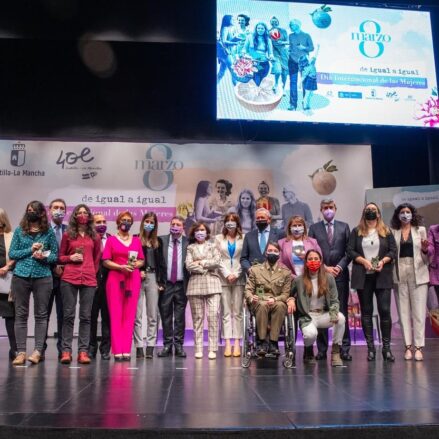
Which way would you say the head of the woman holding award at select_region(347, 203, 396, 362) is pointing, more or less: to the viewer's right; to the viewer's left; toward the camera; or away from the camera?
toward the camera

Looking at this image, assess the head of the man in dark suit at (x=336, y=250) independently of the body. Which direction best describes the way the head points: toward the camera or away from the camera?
toward the camera

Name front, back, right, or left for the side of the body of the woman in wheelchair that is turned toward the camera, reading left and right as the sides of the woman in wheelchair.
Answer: front

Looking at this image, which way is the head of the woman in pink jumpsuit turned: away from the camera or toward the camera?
toward the camera

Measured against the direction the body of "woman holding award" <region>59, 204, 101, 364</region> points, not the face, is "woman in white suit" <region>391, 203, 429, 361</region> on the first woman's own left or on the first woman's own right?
on the first woman's own left

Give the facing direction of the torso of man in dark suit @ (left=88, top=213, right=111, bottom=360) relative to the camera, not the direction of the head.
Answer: toward the camera

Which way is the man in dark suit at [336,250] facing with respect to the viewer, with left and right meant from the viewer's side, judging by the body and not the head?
facing the viewer

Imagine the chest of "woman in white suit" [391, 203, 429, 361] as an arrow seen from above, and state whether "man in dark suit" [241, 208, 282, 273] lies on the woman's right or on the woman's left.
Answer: on the woman's right

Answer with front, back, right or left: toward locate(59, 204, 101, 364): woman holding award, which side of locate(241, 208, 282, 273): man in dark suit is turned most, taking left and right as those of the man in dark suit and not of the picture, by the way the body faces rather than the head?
right

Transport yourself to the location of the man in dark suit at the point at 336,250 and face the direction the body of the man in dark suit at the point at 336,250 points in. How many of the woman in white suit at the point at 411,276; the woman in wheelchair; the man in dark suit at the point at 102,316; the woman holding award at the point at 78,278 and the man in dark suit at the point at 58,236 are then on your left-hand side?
1

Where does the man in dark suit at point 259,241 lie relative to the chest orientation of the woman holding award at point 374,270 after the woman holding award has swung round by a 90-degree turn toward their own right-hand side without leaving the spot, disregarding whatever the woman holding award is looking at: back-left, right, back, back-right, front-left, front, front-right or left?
front

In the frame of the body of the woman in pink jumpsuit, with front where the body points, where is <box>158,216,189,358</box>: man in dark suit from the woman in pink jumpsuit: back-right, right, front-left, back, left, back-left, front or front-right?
back-left

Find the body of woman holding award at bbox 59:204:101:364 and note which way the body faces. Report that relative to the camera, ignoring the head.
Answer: toward the camera
